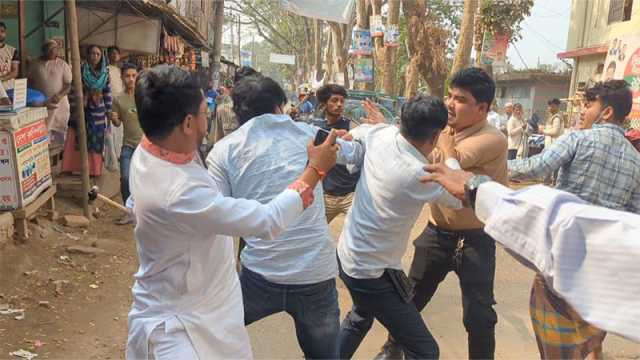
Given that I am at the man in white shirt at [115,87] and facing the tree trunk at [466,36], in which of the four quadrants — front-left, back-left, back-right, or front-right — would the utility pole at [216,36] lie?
front-left

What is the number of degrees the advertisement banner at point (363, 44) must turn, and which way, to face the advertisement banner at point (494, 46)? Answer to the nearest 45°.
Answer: approximately 45° to its left

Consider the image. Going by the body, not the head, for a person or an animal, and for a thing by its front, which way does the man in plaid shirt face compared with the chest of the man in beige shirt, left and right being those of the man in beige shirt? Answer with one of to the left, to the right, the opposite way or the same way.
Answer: to the right

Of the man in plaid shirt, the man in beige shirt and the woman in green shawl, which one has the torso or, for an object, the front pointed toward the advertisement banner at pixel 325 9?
the man in plaid shirt

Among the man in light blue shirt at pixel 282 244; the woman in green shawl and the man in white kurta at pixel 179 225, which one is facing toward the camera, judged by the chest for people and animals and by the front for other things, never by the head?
the woman in green shawl

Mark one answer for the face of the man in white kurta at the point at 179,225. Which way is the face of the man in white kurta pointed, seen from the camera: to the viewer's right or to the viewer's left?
to the viewer's right

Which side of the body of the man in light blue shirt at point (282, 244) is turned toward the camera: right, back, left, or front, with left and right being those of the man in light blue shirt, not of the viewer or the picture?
back

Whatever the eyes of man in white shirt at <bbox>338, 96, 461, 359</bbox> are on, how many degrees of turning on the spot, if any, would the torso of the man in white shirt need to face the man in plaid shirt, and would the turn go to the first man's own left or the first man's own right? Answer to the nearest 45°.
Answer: approximately 45° to the first man's own right

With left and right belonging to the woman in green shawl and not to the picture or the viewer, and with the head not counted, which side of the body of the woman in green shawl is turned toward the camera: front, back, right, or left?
front

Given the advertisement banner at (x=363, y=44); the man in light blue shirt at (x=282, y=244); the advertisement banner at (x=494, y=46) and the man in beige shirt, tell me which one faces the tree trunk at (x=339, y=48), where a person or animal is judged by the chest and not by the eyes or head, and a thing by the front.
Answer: the man in light blue shirt

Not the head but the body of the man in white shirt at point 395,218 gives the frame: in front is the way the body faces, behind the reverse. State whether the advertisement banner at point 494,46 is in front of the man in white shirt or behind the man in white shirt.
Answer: in front

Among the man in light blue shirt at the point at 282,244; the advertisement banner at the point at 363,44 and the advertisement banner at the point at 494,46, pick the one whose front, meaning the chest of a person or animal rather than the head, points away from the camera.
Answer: the man in light blue shirt

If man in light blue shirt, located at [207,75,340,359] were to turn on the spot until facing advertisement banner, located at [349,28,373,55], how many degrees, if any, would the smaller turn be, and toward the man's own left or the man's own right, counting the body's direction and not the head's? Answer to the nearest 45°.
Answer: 0° — they already face it

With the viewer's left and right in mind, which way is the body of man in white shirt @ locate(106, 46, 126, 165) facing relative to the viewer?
facing the viewer and to the right of the viewer

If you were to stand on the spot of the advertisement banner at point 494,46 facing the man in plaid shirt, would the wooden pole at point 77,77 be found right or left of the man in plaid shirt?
right

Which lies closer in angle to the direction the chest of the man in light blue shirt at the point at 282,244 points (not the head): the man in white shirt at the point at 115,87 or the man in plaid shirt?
the man in white shirt

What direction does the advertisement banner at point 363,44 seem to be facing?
toward the camera
